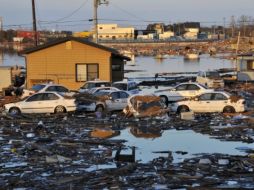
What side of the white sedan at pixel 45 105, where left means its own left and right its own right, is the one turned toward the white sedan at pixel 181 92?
back

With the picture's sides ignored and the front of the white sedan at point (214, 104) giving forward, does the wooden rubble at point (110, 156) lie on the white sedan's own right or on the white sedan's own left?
on the white sedan's own left

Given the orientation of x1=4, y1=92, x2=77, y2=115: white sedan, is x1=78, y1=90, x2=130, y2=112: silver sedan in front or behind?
behind

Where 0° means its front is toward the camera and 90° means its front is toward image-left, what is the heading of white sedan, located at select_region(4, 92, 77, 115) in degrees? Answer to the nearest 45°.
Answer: approximately 90°

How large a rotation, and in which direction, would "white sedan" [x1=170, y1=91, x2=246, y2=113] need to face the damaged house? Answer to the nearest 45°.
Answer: approximately 45° to its right

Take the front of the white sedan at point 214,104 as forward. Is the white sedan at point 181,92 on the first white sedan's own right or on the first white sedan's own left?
on the first white sedan's own right

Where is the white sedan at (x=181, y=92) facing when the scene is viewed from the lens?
facing to the left of the viewer
